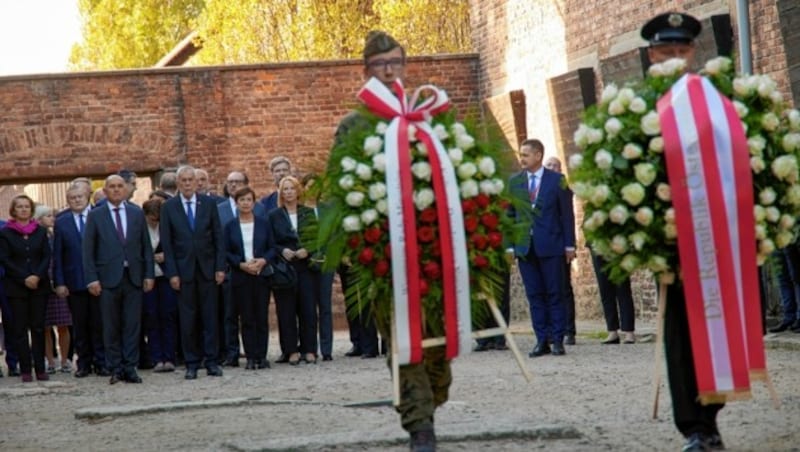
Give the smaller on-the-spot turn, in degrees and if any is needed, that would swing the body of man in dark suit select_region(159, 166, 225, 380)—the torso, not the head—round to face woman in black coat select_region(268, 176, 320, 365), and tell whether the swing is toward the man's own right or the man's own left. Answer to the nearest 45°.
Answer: approximately 135° to the man's own left

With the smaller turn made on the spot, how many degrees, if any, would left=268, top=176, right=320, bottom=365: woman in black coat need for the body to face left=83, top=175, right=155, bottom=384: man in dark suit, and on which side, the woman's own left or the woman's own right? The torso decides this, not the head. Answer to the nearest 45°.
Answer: approximately 45° to the woman's own right

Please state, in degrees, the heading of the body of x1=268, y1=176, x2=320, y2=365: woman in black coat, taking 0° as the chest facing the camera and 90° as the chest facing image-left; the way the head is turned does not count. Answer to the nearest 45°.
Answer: approximately 0°

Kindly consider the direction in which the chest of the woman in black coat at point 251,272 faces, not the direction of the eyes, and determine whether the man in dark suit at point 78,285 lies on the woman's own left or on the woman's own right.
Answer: on the woman's own right

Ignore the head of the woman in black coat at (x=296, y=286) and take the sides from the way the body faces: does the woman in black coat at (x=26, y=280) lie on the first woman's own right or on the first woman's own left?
on the first woman's own right

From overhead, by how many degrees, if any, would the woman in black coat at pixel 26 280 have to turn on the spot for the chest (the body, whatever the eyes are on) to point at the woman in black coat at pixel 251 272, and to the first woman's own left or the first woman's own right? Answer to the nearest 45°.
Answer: approximately 90° to the first woman's own left

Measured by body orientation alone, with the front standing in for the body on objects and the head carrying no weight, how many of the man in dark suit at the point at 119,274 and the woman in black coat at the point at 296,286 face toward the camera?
2
